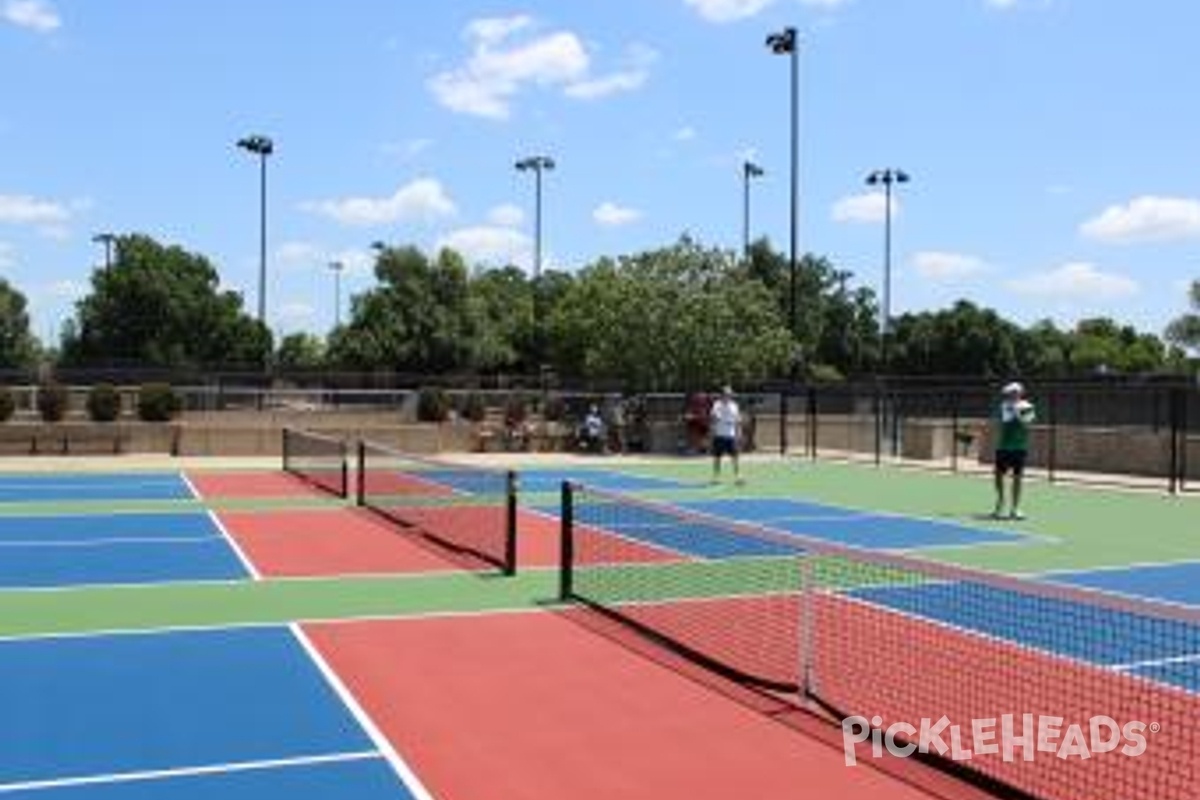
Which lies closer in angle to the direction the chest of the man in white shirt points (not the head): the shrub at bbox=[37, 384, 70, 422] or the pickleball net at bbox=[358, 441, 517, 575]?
the pickleball net

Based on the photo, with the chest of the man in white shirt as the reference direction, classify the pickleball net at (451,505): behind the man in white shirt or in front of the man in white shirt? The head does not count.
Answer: in front

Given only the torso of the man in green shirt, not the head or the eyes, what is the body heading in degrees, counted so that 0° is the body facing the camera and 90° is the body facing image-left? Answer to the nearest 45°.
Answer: approximately 45°

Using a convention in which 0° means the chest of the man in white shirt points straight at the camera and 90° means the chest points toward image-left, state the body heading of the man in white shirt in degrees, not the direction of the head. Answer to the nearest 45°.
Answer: approximately 0°

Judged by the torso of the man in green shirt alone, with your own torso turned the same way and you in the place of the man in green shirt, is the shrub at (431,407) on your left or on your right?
on your right

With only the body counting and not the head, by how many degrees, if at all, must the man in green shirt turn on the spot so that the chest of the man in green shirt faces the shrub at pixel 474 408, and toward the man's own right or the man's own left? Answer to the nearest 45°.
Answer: approximately 90° to the man's own right

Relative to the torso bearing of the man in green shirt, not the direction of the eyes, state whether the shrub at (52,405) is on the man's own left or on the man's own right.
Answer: on the man's own right

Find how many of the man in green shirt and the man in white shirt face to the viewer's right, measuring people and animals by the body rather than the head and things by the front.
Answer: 0

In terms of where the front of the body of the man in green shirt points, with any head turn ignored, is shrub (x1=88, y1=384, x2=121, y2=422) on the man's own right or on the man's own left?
on the man's own right

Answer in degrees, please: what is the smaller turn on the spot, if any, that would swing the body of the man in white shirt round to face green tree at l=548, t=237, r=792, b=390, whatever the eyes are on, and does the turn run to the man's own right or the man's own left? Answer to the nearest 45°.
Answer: approximately 180°

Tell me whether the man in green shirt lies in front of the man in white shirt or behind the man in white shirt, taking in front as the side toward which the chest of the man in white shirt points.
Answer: in front
